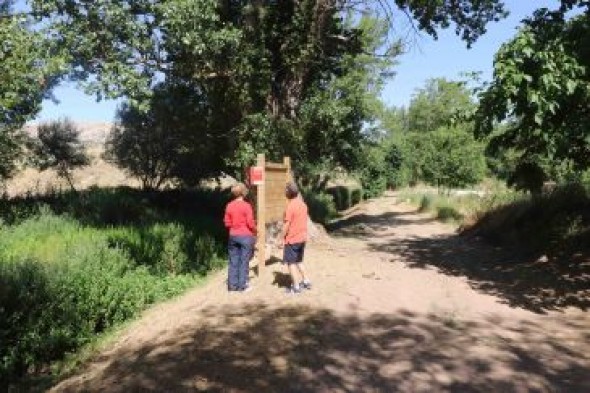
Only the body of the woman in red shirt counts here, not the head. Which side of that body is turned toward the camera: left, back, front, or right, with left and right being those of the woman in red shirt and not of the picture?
back

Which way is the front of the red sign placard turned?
toward the camera

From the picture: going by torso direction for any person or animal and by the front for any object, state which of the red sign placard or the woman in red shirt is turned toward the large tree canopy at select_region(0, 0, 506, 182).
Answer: the woman in red shirt

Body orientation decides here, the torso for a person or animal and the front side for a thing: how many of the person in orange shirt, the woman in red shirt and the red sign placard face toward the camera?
1

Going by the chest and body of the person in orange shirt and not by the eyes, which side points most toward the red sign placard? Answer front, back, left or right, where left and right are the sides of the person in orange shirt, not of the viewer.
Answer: front

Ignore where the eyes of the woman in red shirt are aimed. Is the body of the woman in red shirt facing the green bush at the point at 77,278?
no

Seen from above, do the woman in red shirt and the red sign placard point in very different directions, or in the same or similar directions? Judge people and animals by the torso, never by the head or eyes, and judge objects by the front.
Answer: very different directions

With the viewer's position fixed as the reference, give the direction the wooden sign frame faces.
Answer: facing the viewer and to the right of the viewer

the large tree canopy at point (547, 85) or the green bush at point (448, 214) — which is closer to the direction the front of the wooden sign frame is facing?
the large tree canopy

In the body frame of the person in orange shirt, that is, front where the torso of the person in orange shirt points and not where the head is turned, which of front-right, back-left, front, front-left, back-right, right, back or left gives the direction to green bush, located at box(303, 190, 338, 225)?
front-right

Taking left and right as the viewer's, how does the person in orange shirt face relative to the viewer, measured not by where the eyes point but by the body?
facing away from the viewer and to the left of the viewer

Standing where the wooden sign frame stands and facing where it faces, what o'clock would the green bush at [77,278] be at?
The green bush is roughly at 4 o'clock from the wooden sign frame.

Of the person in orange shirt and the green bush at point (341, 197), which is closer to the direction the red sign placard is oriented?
the person in orange shirt

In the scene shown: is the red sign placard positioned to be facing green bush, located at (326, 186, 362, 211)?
no

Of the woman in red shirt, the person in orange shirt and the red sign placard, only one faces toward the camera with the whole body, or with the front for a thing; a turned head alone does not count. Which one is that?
the red sign placard

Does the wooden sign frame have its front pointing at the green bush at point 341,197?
no

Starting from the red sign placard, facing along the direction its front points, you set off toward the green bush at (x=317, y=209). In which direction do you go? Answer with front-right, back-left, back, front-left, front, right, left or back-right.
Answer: back

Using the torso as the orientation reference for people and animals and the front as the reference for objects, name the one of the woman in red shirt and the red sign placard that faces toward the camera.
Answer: the red sign placard

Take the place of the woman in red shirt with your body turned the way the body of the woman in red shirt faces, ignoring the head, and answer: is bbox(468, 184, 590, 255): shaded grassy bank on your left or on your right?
on your right
